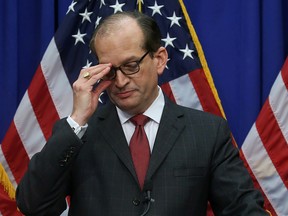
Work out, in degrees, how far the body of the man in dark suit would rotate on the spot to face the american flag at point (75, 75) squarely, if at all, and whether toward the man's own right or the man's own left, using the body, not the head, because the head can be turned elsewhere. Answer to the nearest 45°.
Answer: approximately 180°

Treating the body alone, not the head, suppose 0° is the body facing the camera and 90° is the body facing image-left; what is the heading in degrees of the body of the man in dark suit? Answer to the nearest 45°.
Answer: approximately 0°
